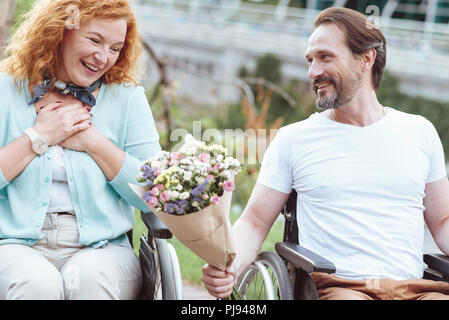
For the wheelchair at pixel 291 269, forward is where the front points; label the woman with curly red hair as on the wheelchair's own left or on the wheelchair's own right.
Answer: on the wheelchair's own right

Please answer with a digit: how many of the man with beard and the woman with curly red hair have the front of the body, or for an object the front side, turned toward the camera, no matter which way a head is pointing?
2

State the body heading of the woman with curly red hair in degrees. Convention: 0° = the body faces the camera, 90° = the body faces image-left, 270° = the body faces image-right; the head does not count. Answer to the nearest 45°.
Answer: approximately 0°

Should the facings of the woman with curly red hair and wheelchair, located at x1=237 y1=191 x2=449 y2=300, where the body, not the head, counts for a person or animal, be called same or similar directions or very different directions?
same or similar directions

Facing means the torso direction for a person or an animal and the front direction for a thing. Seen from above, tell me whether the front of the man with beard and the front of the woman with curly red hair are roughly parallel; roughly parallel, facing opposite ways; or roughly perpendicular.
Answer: roughly parallel

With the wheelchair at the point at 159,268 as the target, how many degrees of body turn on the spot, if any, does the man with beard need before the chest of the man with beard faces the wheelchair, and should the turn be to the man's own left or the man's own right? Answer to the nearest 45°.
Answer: approximately 45° to the man's own right

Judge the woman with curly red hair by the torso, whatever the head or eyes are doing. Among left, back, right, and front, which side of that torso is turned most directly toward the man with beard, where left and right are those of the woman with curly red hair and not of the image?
left

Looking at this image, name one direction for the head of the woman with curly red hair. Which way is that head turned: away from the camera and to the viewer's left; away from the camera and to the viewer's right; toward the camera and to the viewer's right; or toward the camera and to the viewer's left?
toward the camera and to the viewer's right

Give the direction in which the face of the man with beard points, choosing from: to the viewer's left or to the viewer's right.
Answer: to the viewer's left

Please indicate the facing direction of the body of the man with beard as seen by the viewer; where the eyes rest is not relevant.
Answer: toward the camera
